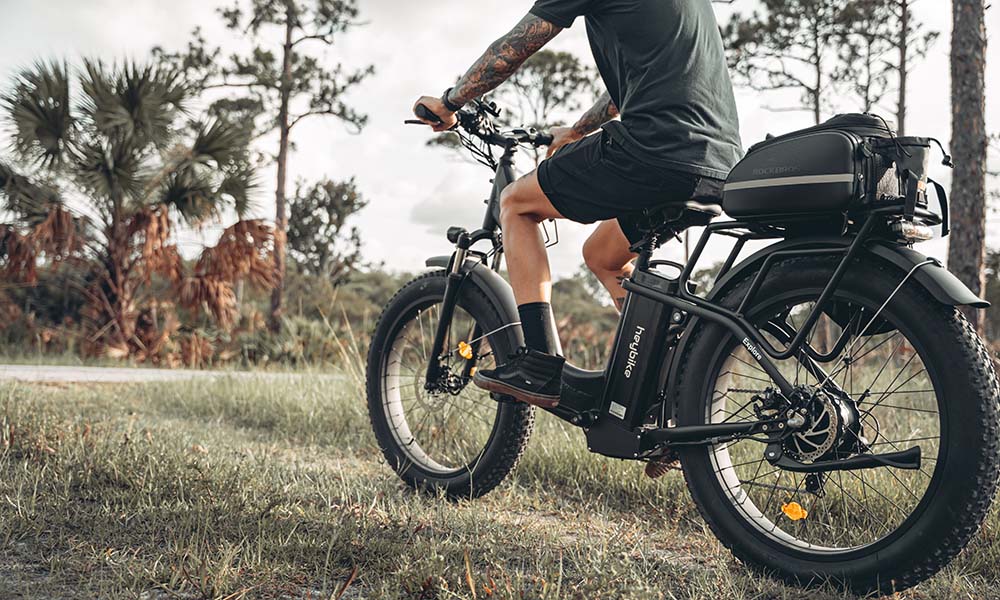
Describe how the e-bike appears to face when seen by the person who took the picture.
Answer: facing away from the viewer and to the left of the viewer

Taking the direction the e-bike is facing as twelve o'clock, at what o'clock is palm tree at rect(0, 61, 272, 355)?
The palm tree is roughly at 12 o'clock from the e-bike.
